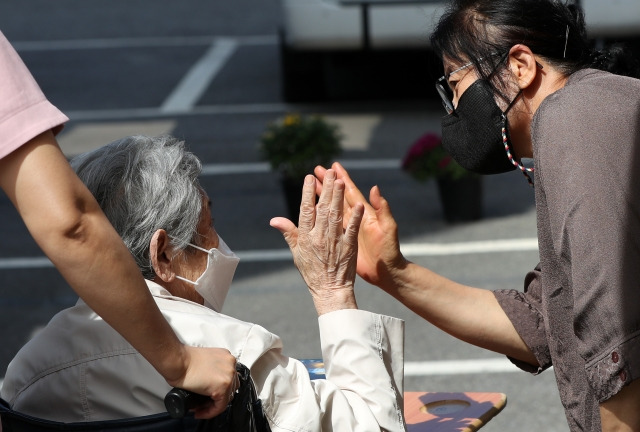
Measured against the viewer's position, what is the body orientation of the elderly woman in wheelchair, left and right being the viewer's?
facing away from the viewer and to the right of the viewer

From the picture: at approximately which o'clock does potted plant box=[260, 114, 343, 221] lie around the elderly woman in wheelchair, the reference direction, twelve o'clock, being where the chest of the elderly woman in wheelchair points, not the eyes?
The potted plant is roughly at 11 o'clock from the elderly woman in wheelchair.

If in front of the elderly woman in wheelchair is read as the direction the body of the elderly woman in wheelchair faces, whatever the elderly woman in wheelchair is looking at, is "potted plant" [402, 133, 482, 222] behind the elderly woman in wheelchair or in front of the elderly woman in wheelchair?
in front

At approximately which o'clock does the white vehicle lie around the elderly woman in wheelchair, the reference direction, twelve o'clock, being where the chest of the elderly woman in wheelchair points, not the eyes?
The white vehicle is roughly at 11 o'clock from the elderly woman in wheelchair.
